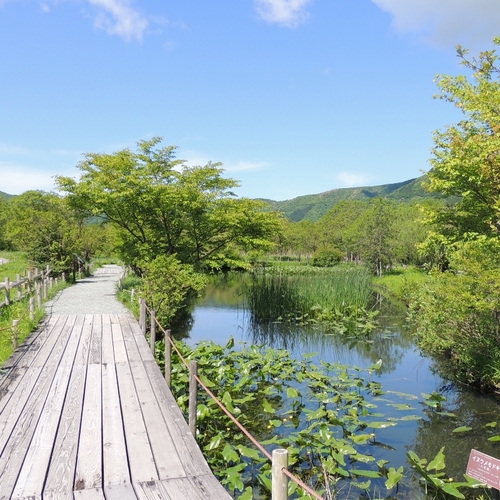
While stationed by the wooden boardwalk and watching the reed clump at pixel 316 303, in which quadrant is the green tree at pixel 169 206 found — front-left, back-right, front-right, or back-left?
front-left

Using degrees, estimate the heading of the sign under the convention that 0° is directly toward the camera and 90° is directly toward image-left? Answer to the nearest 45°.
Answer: approximately 45°

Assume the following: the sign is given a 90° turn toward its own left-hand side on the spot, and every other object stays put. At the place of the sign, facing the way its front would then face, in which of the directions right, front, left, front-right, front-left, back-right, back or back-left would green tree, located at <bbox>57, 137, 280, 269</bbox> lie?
back

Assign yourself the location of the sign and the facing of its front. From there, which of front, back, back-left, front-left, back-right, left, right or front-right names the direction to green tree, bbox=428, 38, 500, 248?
back-right

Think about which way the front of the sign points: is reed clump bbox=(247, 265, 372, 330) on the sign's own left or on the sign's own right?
on the sign's own right

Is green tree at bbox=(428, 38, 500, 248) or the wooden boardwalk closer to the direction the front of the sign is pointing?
the wooden boardwalk

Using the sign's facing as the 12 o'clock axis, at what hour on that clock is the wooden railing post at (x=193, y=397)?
The wooden railing post is roughly at 2 o'clock from the sign.
